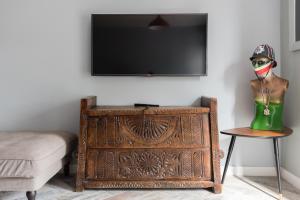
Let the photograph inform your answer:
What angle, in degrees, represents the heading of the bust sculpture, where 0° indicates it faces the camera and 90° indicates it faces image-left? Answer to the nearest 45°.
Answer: approximately 45°

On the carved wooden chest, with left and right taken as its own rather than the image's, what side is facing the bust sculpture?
left
